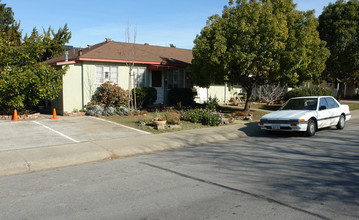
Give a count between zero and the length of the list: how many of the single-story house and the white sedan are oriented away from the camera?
0

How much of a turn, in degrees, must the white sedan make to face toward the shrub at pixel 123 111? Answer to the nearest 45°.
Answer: approximately 45° to its right

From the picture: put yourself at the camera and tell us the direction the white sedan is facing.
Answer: facing the viewer and to the left of the viewer

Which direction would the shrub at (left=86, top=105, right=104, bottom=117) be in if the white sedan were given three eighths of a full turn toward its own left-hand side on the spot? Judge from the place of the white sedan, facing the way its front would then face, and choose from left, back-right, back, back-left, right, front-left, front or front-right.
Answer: back

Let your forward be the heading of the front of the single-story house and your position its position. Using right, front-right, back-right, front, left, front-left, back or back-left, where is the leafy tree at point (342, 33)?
front-left

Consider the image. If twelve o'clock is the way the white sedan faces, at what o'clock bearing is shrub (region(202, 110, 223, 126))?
The shrub is roughly at 2 o'clock from the white sedan.

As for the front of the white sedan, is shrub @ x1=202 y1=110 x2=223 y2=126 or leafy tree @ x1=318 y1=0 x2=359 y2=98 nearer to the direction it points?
the shrub

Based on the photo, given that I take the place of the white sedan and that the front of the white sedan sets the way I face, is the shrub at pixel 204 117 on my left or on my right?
on my right

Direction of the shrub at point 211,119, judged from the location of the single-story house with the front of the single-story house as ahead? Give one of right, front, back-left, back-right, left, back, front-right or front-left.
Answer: front

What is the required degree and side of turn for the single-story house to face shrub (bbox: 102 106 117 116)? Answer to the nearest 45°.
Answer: approximately 45° to its right

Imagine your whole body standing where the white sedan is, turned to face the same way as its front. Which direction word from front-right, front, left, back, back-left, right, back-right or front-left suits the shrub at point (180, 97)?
right

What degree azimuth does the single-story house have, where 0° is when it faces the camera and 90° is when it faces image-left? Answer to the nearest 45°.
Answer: approximately 315°

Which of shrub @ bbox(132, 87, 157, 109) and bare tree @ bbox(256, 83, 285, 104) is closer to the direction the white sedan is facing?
the shrub
